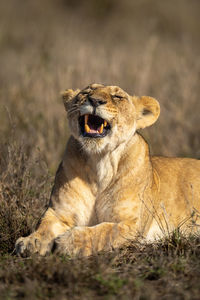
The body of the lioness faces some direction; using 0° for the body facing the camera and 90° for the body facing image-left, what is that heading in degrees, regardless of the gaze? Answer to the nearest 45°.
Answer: approximately 45°
